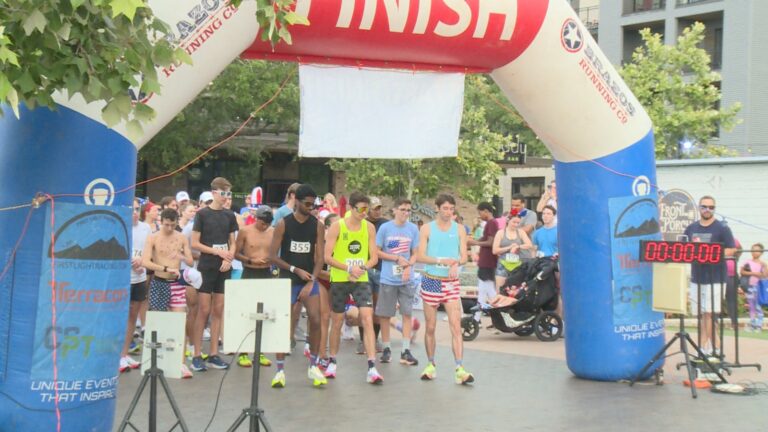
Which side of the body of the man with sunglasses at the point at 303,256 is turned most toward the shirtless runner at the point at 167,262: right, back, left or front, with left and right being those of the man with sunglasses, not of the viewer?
right

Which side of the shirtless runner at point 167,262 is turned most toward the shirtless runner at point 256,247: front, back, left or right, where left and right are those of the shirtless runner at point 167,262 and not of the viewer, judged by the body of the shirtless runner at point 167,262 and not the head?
left

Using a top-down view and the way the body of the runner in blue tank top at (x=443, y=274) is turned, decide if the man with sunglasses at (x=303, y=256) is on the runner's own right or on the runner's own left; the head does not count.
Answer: on the runner's own right

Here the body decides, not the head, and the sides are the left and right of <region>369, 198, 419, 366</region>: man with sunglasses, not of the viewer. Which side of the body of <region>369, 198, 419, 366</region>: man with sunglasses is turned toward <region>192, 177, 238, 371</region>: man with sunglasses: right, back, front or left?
right

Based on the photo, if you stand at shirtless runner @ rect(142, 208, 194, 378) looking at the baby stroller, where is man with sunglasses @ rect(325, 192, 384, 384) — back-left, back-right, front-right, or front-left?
front-right

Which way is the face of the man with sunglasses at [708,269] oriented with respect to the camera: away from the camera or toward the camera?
toward the camera

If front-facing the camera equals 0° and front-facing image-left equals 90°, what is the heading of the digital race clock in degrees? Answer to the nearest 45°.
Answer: approximately 0°

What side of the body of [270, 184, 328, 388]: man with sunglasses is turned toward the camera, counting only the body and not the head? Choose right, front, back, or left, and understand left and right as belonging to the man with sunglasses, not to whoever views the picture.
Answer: front

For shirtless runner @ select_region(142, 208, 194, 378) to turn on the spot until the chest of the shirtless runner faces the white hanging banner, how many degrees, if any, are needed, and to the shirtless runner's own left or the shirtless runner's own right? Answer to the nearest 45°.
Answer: approximately 45° to the shirtless runner's own left

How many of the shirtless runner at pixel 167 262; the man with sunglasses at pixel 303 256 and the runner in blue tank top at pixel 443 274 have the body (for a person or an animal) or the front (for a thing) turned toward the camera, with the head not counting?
3

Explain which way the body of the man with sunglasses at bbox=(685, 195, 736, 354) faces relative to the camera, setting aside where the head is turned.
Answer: toward the camera

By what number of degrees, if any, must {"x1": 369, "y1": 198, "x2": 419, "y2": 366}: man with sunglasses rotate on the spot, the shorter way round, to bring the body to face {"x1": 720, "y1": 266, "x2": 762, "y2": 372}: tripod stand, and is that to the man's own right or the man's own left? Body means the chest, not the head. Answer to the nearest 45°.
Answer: approximately 90° to the man's own left

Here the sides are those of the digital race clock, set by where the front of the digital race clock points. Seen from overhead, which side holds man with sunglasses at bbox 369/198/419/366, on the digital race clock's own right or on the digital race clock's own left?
on the digital race clock's own right

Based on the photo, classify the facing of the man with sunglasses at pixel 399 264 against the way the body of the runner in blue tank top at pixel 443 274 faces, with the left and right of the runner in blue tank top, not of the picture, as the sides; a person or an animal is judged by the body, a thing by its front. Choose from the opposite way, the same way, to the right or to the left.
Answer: the same way

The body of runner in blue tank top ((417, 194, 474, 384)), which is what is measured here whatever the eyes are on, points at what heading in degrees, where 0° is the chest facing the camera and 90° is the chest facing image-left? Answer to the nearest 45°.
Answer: approximately 0°
